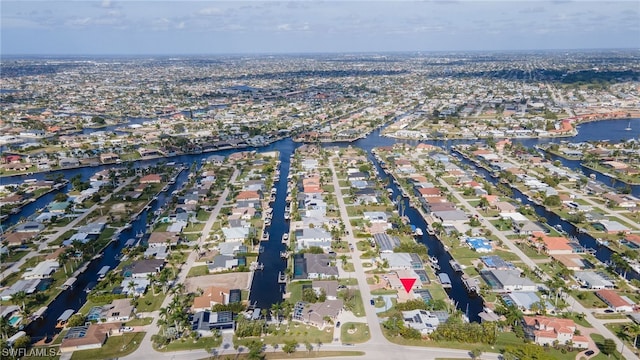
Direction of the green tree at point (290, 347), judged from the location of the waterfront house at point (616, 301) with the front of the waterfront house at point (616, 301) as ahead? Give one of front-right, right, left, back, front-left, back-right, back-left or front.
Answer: front

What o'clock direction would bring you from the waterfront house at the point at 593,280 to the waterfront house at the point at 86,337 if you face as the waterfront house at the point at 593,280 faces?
the waterfront house at the point at 86,337 is roughly at 12 o'clock from the waterfront house at the point at 593,280.

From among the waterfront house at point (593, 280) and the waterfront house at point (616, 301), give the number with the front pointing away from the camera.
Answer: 0

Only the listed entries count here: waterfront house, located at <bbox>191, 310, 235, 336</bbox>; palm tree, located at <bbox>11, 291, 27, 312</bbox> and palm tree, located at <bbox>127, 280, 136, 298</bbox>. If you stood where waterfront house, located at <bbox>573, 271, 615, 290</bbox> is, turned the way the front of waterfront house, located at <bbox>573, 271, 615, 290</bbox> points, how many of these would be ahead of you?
3

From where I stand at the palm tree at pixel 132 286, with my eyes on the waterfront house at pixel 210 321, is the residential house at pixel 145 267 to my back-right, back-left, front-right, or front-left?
back-left

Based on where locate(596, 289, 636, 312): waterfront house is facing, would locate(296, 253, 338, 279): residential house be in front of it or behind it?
in front

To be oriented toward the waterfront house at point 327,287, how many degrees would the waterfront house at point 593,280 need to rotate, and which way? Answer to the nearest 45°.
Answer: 0° — it already faces it

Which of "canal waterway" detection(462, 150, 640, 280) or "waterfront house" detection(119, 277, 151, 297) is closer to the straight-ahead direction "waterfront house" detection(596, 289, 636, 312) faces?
the waterfront house

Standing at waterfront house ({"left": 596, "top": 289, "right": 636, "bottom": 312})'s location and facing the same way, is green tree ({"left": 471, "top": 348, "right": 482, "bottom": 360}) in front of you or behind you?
in front

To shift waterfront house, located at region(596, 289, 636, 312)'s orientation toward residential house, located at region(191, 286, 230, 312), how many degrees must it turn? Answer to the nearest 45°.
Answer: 0° — it already faces it

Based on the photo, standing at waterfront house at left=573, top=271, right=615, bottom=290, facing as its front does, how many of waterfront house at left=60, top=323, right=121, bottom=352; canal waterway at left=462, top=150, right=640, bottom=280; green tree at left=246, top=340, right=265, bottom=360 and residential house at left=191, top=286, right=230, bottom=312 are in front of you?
3

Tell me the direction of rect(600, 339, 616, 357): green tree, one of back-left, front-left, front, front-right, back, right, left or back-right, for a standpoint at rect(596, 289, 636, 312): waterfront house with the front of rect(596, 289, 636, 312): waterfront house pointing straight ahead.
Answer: front-left

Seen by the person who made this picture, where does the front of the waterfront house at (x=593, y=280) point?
facing the viewer and to the left of the viewer

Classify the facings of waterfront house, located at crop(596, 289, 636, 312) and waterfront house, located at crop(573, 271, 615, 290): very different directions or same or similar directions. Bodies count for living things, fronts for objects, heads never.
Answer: same or similar directions

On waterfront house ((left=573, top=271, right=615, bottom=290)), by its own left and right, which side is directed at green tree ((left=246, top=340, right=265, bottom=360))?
front

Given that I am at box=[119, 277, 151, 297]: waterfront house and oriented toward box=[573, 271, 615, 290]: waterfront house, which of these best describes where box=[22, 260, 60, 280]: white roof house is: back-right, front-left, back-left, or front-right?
back-left
